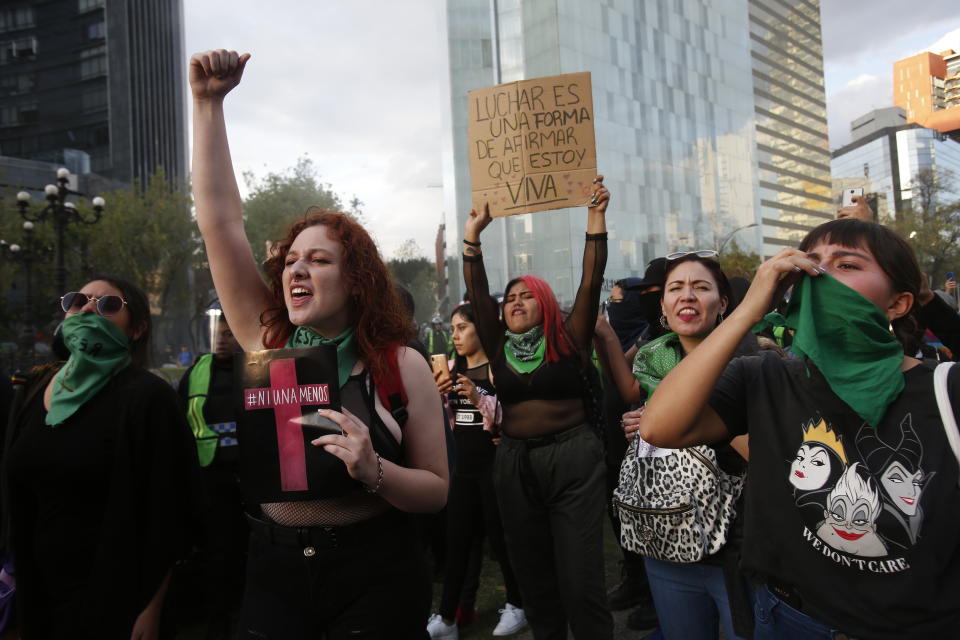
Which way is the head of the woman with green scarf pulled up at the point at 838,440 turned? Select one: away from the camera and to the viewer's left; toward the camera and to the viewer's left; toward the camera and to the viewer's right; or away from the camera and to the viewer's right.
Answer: toward the camera and to the viewer's left

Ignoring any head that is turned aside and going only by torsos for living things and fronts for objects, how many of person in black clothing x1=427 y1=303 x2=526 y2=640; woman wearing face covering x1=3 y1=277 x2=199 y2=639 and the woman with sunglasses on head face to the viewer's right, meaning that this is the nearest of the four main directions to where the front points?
0

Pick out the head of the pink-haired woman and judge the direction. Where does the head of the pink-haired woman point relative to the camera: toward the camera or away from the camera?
toward the camera

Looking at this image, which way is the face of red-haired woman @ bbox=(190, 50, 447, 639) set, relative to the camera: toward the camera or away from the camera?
toward the camera

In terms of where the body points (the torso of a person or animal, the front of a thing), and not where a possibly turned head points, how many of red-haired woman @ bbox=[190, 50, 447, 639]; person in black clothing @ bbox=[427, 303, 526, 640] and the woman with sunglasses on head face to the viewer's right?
0

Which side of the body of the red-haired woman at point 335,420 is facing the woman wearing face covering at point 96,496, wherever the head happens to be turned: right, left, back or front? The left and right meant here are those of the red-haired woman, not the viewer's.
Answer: right

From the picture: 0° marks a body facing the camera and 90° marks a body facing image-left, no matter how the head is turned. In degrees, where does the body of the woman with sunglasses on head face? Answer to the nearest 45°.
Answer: approximately 0°

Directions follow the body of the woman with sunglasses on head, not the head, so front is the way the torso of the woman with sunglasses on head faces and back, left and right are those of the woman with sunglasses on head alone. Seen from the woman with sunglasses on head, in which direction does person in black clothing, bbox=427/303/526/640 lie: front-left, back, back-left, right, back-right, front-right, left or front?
back-right

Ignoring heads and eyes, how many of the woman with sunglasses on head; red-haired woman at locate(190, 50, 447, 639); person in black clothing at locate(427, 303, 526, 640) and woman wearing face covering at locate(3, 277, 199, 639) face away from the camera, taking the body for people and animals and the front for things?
0

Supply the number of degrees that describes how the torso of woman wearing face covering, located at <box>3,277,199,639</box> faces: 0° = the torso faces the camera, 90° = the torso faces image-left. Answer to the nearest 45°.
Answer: approximately 45°

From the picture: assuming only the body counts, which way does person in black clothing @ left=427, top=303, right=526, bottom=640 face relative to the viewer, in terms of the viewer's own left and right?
facing the viewer and to the left of the viewer

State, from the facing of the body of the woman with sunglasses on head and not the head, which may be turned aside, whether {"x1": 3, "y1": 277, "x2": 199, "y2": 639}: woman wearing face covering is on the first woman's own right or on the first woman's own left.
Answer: on the first woman's own right

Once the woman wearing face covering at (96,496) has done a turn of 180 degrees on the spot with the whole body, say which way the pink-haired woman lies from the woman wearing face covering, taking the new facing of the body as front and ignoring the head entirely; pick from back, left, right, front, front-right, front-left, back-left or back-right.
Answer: front-right
